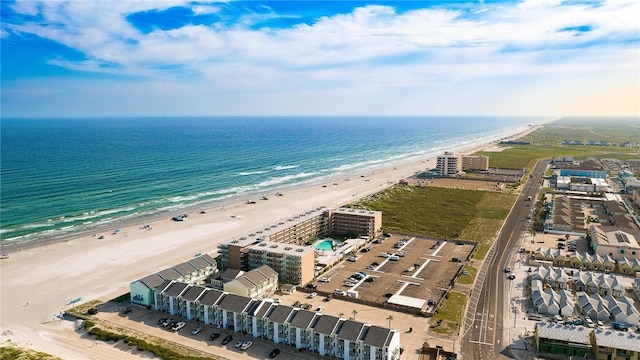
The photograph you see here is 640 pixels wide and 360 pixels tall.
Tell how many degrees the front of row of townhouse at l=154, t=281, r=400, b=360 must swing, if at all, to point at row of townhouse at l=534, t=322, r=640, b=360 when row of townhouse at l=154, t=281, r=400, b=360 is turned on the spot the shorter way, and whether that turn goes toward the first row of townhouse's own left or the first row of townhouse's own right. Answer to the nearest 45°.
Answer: approximately 135° to the first row of townhouse's own left

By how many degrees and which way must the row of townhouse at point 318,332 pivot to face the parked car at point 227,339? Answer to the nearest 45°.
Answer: approximately 45° to its right

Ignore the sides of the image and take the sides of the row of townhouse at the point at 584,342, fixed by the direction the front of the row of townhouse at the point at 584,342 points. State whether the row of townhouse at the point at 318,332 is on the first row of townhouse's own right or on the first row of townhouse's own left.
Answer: on the first row of townhouse's own right

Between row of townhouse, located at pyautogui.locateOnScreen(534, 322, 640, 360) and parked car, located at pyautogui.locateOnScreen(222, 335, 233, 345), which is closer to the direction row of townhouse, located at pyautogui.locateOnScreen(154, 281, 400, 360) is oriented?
the parked car

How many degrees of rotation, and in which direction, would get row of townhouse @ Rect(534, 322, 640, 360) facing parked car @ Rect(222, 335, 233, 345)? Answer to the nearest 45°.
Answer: approximately 45° to its right

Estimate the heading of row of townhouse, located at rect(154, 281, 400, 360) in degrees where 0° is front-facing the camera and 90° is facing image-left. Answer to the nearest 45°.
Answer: approximately 45°

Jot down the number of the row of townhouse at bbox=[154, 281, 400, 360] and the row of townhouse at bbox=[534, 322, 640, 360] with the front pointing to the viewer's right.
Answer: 0
